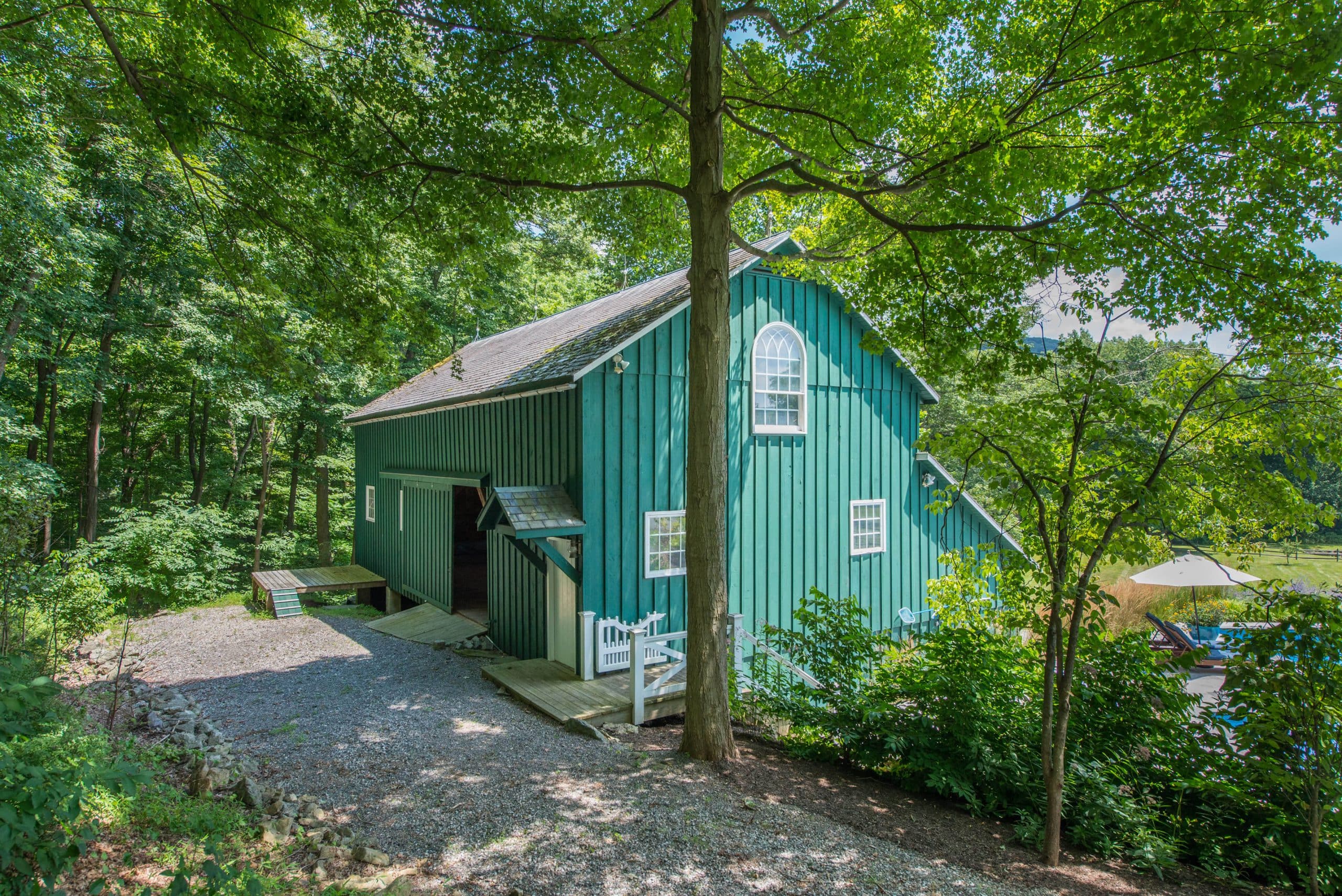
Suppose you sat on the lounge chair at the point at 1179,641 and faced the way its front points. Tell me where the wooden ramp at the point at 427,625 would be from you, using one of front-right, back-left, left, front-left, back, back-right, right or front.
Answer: back-right

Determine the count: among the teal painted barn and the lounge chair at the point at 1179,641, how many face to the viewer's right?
1

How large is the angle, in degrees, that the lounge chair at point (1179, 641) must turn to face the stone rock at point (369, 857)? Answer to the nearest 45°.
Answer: approximately 90° to its right

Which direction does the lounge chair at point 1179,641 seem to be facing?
to the viewer's right

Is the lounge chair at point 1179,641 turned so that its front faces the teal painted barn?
no

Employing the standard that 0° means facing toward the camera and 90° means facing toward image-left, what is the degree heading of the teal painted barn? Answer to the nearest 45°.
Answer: approximately 45°

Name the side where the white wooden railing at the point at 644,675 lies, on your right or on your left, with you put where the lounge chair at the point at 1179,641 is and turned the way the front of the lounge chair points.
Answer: on your right

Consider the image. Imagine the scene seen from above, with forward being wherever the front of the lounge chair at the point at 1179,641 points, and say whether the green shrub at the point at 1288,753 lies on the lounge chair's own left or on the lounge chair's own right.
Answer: on the lounge chair's own right

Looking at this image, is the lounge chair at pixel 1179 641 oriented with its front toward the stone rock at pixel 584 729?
no

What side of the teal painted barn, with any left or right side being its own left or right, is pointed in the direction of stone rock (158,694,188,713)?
front

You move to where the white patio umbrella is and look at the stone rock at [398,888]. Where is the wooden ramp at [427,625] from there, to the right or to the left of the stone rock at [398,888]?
right

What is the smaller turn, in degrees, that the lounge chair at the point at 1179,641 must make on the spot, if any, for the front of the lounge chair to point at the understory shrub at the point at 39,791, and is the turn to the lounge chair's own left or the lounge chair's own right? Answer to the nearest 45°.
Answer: approximately 90° to the lounge chair's own right

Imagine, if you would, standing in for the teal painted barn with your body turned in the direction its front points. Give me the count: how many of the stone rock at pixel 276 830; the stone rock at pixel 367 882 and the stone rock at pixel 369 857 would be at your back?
0

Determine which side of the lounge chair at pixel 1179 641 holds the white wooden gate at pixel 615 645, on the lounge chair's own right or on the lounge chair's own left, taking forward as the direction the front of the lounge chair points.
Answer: on the lounge chair's own right

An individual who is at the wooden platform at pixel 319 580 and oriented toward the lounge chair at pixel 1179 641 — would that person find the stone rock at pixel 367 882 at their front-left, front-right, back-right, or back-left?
front-right

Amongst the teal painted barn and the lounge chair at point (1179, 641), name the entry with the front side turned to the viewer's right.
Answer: the lounge chair
